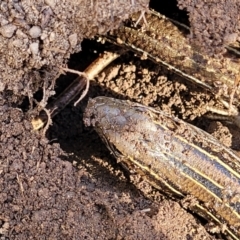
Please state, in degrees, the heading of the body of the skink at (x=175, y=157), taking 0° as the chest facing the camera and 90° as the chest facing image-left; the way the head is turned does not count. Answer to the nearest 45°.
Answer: approximately 135°

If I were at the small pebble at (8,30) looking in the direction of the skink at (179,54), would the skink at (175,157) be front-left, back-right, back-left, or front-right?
front-right

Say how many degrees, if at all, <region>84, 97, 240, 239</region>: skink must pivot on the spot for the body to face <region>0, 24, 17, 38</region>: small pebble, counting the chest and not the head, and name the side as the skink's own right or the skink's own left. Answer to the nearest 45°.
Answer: approximately 45° to the skink's own left

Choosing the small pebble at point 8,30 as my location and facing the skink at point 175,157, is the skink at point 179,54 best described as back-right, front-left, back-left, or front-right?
front-left
